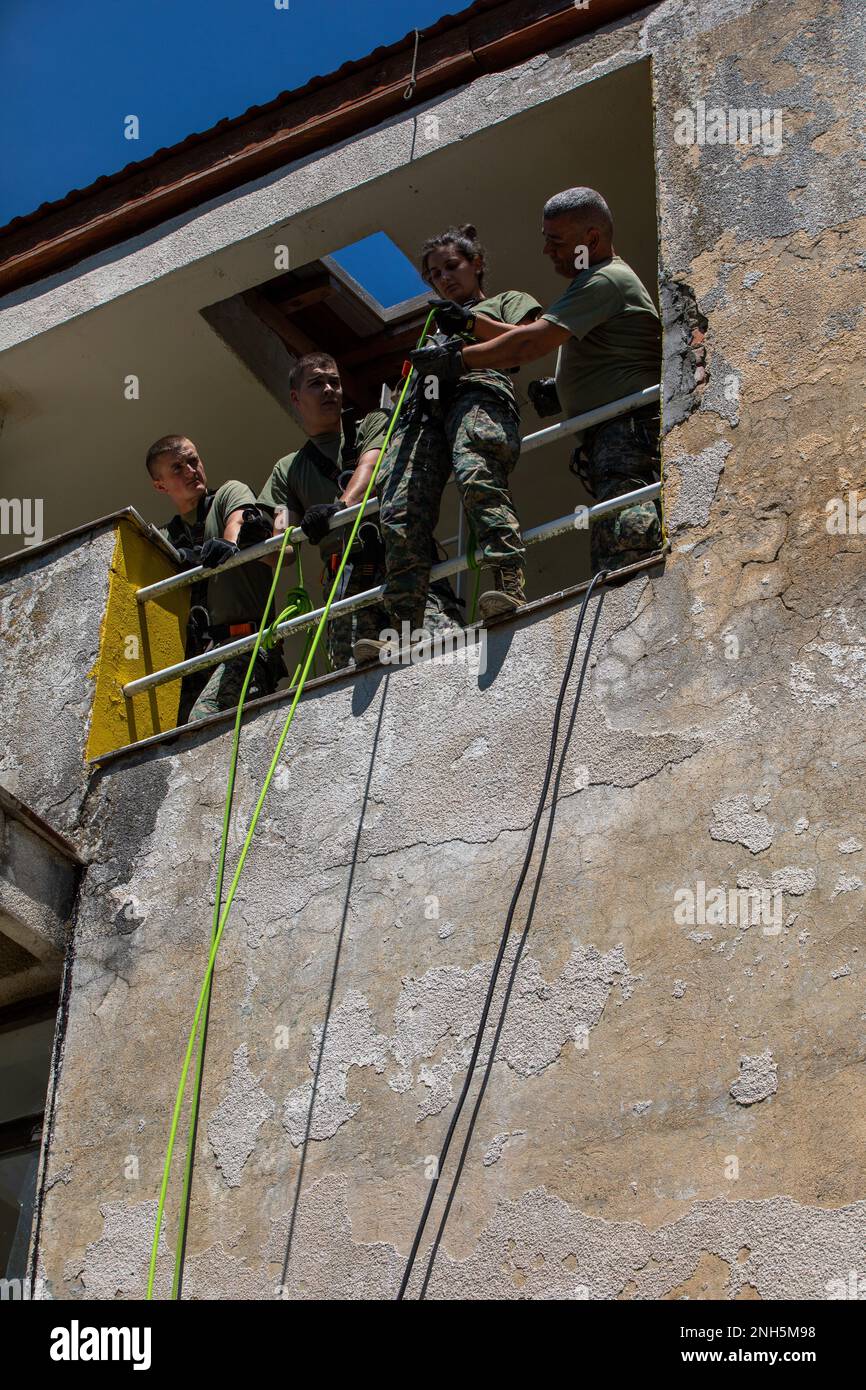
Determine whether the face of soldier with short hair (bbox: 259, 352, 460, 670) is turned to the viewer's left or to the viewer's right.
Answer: to the viewer's right

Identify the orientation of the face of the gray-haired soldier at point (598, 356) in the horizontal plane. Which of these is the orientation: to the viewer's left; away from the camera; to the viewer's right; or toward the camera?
to the viewer's left

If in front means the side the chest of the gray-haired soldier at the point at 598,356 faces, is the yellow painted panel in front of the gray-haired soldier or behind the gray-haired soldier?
in front

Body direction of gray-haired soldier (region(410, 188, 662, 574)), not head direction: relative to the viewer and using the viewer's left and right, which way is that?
facing to the left of the viewer

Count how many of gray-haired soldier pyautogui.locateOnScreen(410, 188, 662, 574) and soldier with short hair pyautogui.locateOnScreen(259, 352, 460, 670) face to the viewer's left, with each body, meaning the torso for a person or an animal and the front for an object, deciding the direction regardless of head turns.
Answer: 1

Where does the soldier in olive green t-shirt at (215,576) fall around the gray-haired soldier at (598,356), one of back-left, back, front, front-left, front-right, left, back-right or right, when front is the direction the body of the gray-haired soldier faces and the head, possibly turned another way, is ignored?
front-right
